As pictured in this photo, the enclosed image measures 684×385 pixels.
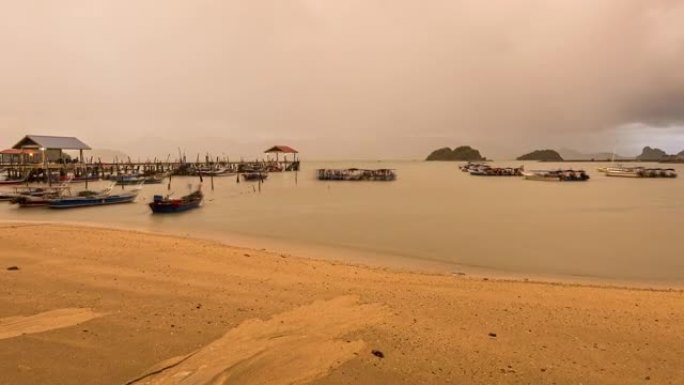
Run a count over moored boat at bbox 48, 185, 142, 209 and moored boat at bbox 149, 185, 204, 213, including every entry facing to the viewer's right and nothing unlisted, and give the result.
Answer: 2

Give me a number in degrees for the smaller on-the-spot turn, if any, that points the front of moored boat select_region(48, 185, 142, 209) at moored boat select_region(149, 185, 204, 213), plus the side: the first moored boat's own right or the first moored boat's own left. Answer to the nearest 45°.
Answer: approximately 45° to the first moored boat's own right

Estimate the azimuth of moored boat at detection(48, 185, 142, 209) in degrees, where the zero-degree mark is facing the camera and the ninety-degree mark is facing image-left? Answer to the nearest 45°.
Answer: approximately 270°

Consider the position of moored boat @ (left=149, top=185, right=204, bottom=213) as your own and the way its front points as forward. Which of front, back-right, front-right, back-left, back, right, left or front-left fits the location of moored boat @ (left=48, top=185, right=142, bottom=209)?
back-left

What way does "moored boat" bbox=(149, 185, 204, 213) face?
to the viewer's right
